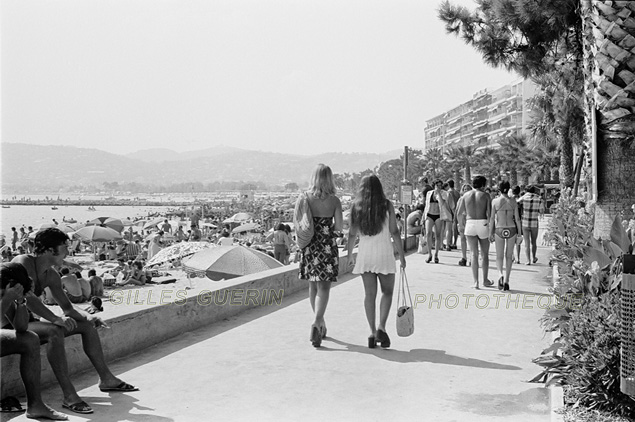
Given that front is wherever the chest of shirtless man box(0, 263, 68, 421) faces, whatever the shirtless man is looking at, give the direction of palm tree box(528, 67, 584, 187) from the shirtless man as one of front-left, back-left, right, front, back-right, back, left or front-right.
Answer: front-left

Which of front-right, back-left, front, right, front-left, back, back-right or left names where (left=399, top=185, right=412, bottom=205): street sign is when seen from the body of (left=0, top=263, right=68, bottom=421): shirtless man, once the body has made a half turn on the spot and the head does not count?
back-right

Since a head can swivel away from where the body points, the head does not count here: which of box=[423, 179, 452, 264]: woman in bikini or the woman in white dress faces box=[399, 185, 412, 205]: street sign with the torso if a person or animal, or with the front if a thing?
the woman in white dress

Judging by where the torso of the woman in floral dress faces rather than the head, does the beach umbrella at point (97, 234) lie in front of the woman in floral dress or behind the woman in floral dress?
in front

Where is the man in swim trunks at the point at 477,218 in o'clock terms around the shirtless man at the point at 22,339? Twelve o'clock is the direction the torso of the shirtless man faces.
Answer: The man in swim trunks is roughly at 11 o'clock from the shirtless man.

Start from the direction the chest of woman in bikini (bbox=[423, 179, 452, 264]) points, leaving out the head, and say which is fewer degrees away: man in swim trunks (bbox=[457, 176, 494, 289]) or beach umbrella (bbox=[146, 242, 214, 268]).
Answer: the man in swim trunks

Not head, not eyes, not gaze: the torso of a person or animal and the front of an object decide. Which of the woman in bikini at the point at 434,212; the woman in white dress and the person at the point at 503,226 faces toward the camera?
the woman in bikini

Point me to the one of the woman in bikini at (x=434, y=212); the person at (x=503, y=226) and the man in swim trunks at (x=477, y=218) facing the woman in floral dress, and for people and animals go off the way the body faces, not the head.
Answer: the woman in bikini

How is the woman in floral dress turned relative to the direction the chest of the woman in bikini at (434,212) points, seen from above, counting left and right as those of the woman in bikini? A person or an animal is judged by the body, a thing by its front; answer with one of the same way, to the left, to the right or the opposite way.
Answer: the opposite way

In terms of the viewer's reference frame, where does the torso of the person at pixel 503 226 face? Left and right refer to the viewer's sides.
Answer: facing away from the viewer

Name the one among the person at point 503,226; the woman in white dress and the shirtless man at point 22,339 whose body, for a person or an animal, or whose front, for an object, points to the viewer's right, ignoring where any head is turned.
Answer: the shirtless man at point 22,339

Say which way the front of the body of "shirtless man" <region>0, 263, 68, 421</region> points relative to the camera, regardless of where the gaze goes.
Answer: to the viewer's right

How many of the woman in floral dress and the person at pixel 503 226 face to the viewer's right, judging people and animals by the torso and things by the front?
0

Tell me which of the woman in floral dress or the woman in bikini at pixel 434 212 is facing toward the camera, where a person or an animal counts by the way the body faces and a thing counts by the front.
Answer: the woman in bikini

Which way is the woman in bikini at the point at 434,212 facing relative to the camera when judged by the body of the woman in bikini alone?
toward the camera

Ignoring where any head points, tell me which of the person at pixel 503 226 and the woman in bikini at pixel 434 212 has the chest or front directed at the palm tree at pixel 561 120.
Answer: the person

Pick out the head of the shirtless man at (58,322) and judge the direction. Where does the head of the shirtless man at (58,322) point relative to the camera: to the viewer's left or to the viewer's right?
to the viewer's right

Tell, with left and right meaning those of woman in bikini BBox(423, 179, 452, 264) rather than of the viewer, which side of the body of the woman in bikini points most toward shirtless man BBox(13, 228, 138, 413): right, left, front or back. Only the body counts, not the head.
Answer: front
